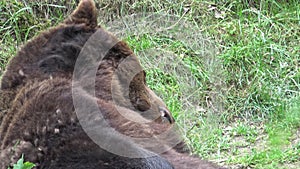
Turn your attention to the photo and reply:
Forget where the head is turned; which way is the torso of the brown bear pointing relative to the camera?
to the viewer's right
